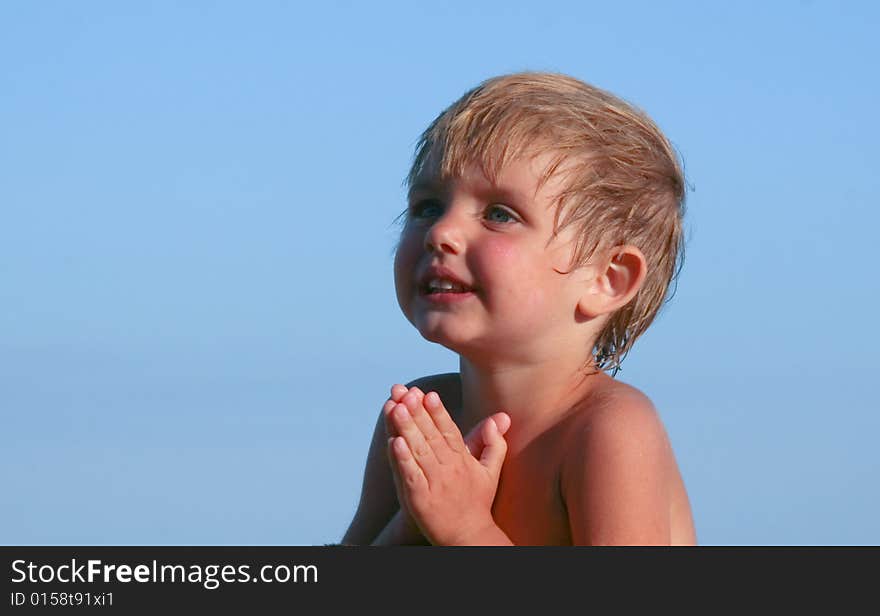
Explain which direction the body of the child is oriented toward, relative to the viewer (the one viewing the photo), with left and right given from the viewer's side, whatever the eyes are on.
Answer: facing the viewer and to the left of the viewer

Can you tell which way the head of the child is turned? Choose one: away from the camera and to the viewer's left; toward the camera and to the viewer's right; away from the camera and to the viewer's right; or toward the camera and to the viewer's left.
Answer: toward the camera and to the viewer's left
